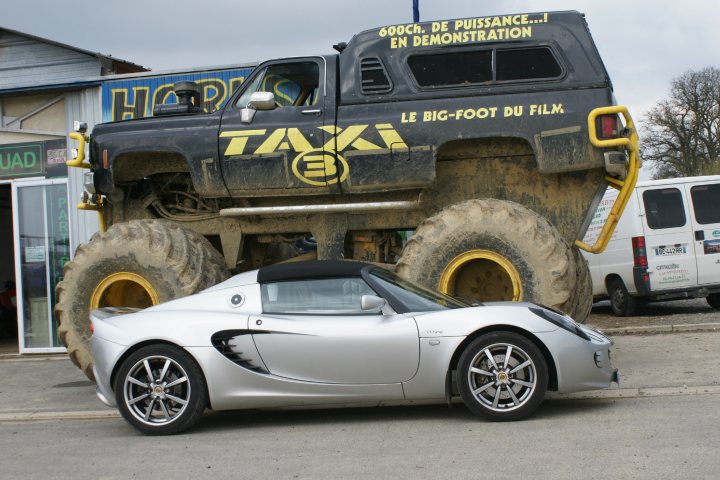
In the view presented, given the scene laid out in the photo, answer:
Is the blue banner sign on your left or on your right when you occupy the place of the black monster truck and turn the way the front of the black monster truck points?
on your right

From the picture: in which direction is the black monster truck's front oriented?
to the viewer's left

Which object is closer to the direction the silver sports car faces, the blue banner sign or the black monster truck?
the black monster truck

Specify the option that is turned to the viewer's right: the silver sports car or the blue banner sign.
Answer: the silver sports car

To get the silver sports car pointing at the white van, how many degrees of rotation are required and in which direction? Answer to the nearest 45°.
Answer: approximately 45° to its left

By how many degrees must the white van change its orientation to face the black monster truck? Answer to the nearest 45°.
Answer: approximately 135° to its left

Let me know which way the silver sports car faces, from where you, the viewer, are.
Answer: facing to the right of the viewer

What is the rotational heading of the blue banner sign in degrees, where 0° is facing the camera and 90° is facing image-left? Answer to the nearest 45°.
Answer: approximately 0°

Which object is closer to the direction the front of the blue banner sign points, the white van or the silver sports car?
the silver sports car

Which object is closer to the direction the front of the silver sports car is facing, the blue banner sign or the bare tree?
the bare tree

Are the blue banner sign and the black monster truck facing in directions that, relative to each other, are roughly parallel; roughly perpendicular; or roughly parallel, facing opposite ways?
roughly perpendicular

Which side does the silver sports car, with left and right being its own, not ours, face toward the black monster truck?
left

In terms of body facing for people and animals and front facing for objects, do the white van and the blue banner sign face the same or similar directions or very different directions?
very different directions

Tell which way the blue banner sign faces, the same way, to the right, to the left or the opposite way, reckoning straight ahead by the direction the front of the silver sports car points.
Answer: to the right

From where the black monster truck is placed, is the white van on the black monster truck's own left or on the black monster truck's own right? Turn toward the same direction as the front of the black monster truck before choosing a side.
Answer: on the black monster truck's own right
